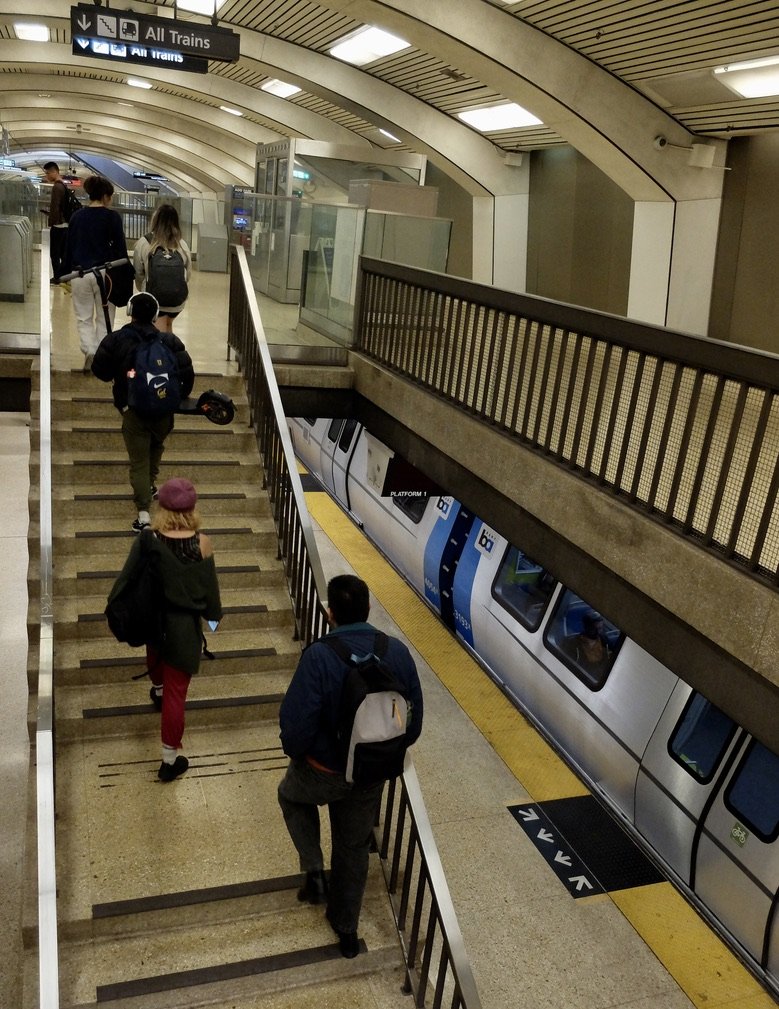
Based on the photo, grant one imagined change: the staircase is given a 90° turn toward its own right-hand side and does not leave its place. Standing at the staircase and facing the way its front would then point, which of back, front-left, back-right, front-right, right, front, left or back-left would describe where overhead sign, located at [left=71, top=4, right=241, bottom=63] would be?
right

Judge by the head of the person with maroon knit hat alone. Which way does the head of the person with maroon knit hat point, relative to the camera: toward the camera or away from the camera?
away from the camera

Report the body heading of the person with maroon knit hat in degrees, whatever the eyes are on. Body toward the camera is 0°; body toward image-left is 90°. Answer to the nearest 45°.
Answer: approximately 180°

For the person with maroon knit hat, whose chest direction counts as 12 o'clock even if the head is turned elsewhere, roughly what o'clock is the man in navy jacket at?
The man in navy jacket is roughly at 5 o'clock from the person with maroon knit hat.

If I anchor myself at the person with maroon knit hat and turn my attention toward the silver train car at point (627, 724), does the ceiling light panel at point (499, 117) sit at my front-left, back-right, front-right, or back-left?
front-left

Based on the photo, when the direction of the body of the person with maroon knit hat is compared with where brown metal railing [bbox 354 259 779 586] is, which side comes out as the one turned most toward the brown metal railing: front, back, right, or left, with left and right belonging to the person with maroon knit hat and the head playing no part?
right

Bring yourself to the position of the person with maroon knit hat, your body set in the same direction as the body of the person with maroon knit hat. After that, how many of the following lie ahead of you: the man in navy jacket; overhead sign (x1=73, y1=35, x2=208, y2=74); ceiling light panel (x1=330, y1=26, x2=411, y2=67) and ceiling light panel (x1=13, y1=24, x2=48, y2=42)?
3

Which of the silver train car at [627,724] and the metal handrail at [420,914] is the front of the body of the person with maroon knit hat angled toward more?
the silver train car

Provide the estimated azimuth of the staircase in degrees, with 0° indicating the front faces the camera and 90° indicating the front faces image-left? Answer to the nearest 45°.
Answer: approximately 0°

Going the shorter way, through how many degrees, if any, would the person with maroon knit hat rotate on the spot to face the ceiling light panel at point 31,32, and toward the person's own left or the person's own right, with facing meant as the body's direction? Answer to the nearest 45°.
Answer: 0° — they already face it

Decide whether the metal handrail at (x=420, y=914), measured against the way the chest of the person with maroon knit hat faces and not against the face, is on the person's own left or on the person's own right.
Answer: on the person's own right
